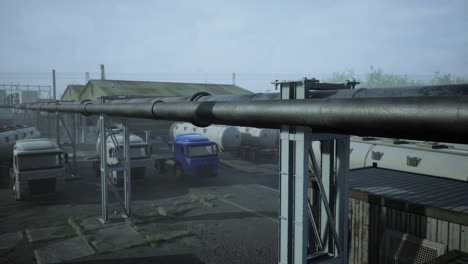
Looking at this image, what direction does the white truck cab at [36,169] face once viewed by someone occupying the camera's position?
facing the viewer and to the right of the viewer

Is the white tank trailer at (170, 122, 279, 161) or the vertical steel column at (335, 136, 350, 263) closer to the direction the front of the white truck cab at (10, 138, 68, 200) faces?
the vertical steel column

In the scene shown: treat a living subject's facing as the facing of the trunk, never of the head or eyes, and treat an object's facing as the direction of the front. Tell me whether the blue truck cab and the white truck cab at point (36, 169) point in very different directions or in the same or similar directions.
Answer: same or similar directions

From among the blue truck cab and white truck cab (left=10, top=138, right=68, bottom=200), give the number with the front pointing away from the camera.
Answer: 0

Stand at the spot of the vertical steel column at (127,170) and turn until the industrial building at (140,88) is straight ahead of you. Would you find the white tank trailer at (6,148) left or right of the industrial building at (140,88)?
left

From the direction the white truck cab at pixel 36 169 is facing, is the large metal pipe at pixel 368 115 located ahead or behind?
ahead

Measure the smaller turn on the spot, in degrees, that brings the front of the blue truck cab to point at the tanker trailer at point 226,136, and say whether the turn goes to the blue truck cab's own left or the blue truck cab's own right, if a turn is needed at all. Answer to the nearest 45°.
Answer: approximately 135° to the blue truck cab's own left

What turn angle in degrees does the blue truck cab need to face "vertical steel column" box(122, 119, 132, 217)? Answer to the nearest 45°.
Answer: approximately 90° to its right

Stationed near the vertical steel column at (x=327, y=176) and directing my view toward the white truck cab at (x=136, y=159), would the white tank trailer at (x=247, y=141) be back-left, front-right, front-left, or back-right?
front-right

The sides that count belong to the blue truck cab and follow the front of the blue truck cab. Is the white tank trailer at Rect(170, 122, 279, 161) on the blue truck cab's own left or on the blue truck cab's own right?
on the blue truck cab's own left

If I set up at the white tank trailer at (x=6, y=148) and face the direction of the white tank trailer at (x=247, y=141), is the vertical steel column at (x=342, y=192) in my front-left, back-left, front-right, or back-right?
front-right

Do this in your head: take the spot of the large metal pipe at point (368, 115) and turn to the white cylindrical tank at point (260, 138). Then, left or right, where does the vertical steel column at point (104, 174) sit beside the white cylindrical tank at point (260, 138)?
left
